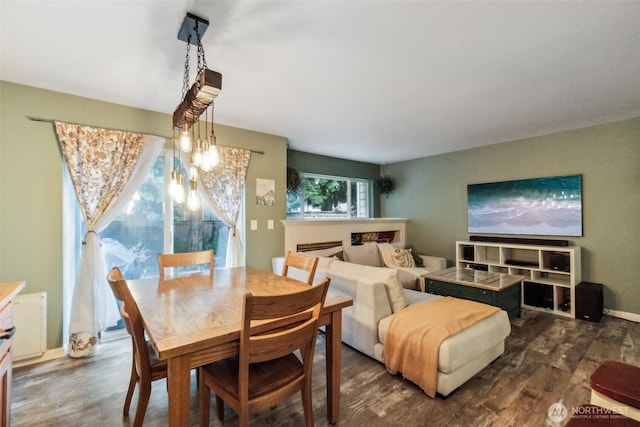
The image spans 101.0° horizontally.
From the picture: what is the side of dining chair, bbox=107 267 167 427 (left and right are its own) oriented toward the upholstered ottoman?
front

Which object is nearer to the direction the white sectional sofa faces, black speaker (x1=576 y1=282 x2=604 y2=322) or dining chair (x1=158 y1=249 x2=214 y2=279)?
the black speaker

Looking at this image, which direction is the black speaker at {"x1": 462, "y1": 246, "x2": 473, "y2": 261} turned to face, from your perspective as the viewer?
facing the viewer

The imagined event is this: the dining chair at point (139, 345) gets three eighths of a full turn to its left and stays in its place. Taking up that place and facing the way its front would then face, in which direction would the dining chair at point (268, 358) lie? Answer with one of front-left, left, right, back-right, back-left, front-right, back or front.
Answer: back

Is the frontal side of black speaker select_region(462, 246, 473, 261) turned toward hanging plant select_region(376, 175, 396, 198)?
no

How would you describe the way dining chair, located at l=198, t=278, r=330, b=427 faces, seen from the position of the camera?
facing away from the viewer and to the left of the viewer

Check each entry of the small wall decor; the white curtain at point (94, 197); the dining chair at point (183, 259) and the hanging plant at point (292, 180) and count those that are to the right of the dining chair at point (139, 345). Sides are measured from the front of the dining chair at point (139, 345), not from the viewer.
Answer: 0

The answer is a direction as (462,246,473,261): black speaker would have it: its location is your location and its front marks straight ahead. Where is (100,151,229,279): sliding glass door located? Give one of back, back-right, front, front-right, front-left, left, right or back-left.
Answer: front-right

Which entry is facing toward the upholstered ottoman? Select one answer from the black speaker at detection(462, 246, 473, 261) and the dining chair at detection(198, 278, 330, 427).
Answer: the black speaker

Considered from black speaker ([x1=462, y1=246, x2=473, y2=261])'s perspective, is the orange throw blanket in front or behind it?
in front

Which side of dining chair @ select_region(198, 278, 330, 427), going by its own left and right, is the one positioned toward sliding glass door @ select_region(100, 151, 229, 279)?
front

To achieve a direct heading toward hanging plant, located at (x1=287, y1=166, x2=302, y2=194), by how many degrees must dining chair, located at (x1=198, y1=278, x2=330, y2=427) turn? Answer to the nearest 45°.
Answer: approximately 45° to its right

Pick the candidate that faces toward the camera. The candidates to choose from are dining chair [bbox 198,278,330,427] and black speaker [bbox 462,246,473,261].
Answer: the black speaker

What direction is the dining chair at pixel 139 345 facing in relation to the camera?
to the viewer's right

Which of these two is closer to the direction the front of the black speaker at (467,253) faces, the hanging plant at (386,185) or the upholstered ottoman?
the upholstered ottoman
